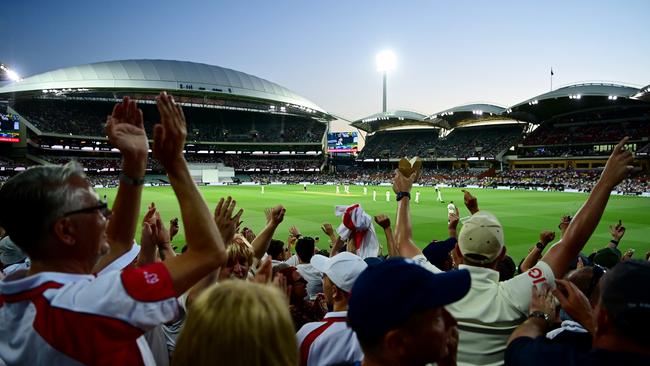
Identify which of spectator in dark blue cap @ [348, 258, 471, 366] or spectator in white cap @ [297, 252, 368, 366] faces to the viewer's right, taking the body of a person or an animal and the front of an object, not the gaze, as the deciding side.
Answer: spectator in dark blue cap @ [348, 258, 471, 366]

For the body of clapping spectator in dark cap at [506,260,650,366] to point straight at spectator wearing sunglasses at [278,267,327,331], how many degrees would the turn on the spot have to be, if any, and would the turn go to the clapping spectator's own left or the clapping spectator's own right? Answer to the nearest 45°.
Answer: approximately 45° to the clapping spectator's own left

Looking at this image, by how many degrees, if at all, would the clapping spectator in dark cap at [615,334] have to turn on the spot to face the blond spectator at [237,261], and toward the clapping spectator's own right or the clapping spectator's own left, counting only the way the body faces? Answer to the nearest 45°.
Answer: approximately 45° to the clapping spectator's own left

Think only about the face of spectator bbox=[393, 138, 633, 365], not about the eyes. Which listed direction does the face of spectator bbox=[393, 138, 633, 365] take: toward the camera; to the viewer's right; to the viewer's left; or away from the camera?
away from the camera

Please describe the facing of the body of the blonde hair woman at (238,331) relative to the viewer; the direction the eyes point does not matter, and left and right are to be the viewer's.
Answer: facing away from the viewer

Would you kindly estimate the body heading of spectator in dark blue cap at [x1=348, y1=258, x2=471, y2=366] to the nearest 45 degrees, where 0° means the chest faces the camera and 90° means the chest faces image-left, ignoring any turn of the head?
approximately 270°

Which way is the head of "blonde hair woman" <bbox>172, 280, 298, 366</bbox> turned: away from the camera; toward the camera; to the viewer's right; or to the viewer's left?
away from the camera

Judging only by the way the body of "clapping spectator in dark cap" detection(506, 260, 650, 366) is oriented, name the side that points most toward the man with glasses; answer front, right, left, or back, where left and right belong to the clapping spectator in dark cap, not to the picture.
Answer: left

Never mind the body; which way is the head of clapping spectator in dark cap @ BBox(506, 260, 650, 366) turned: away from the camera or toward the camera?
away from the camera

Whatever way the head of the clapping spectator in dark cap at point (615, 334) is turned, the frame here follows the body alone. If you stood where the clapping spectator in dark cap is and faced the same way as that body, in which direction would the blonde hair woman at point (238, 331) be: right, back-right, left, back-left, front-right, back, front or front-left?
left

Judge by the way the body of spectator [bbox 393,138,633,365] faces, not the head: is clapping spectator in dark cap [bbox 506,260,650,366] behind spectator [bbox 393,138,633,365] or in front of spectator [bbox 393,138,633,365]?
behind
